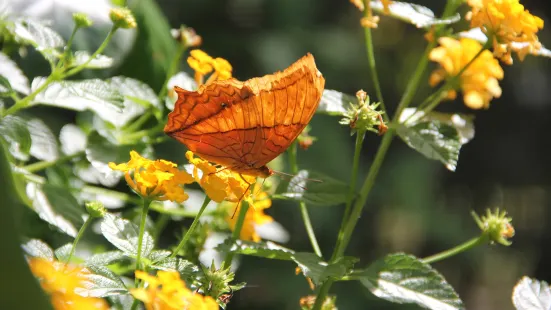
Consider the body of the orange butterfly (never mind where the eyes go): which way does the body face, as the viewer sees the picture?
to the viewer's right
